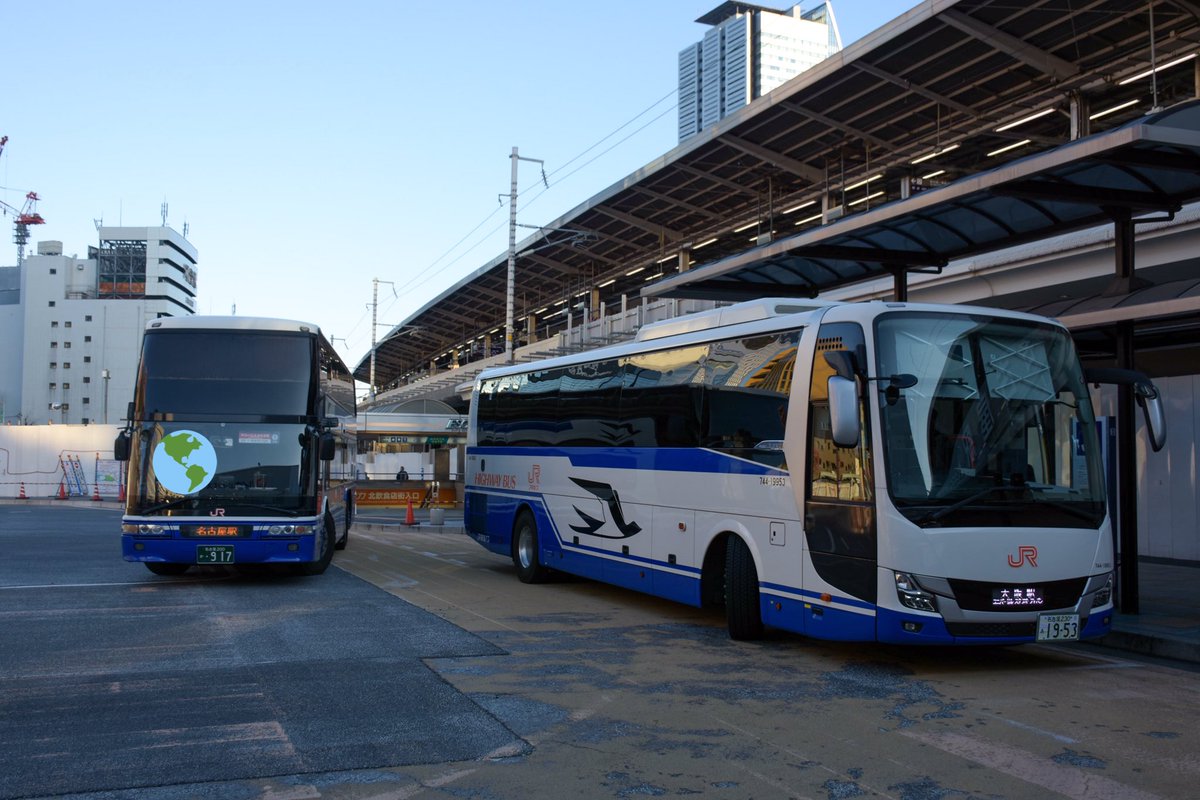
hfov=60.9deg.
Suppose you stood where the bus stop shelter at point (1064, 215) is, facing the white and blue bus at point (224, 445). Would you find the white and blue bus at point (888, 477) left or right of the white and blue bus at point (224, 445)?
left

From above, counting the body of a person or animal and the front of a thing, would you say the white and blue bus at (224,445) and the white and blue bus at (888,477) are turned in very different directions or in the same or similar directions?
same or similar directions

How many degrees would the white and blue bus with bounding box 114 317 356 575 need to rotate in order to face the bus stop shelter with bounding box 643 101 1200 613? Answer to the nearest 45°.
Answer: approximately 45° to its left

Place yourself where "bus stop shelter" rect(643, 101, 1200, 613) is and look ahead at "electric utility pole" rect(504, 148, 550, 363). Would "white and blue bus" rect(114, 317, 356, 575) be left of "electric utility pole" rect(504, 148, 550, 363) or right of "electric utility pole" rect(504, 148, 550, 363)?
left

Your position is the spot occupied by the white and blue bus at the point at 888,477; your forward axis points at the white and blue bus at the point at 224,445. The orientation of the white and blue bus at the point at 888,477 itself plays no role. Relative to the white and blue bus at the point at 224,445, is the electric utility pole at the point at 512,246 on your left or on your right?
right

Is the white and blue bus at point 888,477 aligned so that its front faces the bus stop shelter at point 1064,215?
no

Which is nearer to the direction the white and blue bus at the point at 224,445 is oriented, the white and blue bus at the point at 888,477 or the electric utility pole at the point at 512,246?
the white and blue bus

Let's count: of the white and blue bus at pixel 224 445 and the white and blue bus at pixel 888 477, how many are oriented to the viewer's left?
0

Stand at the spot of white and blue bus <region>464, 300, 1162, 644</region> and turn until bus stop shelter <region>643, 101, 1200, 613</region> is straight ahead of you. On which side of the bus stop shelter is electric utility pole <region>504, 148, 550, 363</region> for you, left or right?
left

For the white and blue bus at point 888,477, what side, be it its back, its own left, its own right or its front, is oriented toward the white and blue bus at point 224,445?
back

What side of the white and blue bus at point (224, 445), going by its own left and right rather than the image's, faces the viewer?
front

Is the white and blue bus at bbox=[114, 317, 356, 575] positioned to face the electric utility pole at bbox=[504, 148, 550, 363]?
no

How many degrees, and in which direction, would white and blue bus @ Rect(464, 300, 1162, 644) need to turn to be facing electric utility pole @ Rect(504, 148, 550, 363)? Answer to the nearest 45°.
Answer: approximately 180°

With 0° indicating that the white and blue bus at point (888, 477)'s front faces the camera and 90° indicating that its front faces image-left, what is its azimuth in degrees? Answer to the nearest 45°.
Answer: approximately 315°
